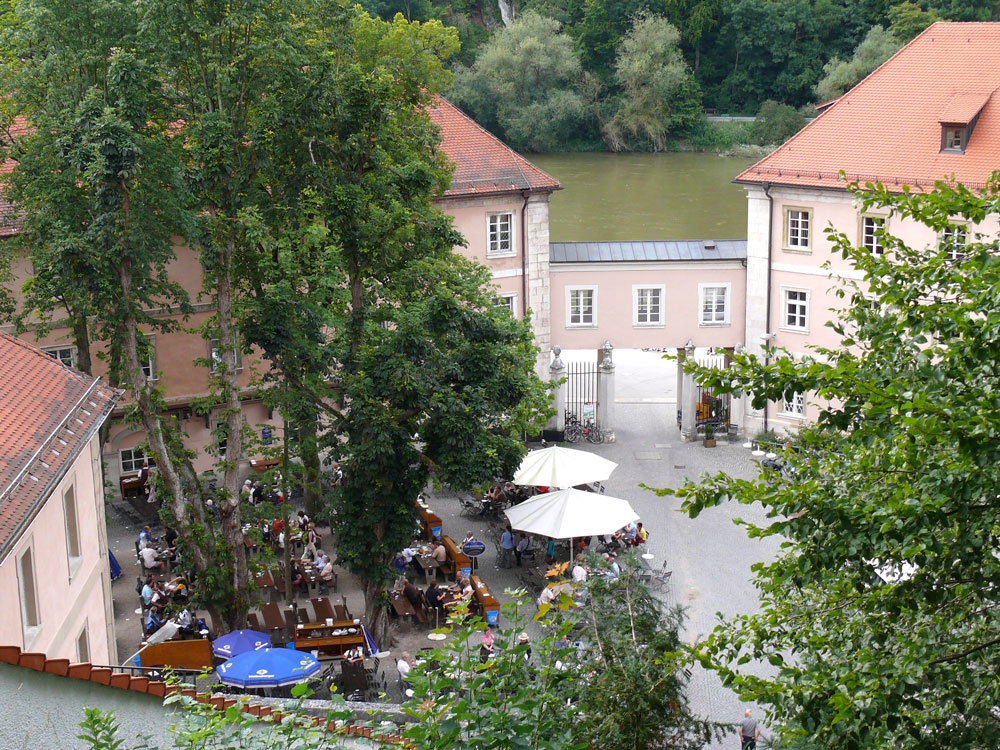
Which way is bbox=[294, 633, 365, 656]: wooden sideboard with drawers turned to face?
toward the camera

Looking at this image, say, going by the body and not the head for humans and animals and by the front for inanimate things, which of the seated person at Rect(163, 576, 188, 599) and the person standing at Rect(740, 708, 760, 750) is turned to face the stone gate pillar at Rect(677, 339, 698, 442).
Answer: the person standing

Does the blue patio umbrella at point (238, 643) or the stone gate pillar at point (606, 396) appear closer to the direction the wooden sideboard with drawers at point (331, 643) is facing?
the blue patio umbrella

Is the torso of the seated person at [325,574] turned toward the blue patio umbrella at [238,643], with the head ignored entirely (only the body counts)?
no

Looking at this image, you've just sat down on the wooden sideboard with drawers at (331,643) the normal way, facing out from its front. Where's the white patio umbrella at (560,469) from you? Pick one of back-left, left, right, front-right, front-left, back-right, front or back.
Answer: back-left

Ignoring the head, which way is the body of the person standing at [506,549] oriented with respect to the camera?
away from the camera

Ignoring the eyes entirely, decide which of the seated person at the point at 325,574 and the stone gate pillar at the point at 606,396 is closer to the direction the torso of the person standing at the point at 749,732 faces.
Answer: the stone gate pillar

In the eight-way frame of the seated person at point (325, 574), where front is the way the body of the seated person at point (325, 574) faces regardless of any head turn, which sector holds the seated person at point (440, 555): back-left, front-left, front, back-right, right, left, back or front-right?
back

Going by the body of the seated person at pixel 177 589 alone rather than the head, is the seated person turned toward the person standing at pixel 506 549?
no

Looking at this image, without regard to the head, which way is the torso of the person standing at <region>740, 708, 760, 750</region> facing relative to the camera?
away from the camera

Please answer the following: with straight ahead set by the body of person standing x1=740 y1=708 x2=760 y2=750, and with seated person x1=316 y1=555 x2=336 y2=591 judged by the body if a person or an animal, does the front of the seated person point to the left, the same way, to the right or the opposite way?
to the left

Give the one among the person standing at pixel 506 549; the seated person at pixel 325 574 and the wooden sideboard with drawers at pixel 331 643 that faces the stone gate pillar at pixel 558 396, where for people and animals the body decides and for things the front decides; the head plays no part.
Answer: the person standing

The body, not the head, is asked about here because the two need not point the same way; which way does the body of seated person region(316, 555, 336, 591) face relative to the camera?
to the viewer's left
